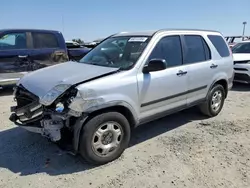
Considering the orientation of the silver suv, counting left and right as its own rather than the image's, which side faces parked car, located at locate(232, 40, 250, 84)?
back

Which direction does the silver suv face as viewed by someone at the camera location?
facing the viewer and to the left of the viewer

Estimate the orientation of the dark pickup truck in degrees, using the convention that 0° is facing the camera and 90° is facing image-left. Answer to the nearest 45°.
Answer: approximately 90°

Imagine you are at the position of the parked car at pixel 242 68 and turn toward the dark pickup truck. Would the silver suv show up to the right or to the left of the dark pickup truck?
left
